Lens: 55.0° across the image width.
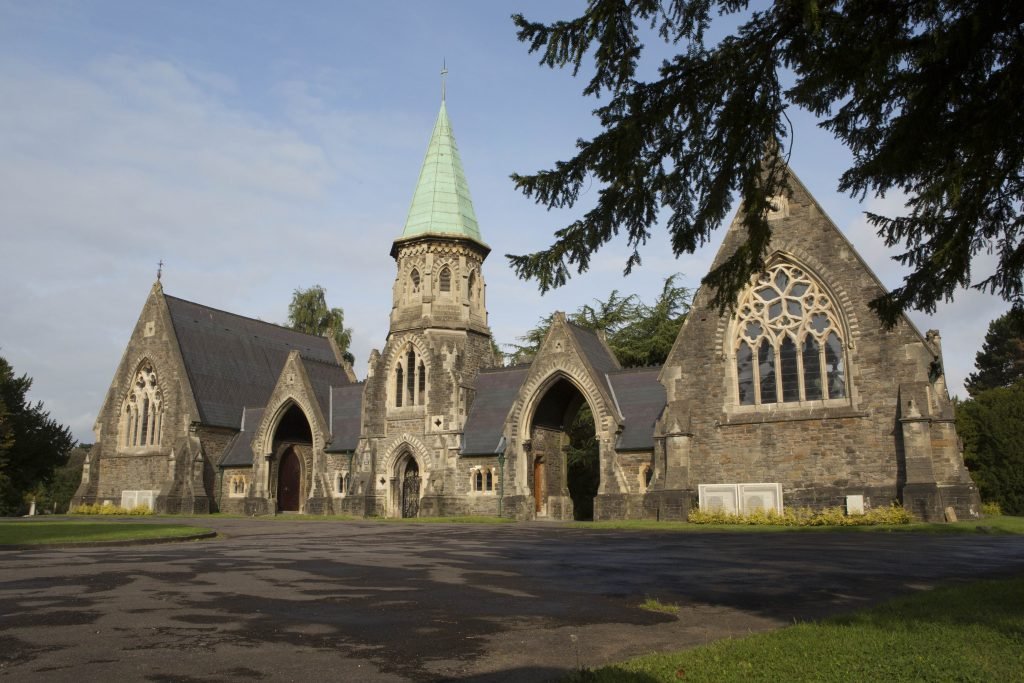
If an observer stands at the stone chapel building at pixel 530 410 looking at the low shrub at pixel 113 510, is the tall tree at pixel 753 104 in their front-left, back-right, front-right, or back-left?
back-left

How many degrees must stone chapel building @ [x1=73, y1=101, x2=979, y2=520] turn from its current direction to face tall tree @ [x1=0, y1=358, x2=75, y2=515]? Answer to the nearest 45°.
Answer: approximately 90° to its right

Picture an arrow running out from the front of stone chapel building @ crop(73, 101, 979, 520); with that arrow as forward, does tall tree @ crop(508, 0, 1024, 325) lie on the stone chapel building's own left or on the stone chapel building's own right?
on the stone chapel building's own left

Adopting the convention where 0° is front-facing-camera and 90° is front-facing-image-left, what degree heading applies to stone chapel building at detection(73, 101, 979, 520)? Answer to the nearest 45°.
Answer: approximately 45°

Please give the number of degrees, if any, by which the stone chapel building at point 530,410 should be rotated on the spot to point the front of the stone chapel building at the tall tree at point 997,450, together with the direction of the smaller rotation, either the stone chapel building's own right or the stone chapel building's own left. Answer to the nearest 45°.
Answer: approximately 135° to the stone chapel building's own left
